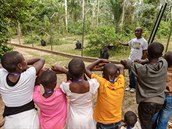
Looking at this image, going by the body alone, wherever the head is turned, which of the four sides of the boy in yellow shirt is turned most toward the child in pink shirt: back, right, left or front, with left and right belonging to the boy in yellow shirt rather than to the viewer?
left

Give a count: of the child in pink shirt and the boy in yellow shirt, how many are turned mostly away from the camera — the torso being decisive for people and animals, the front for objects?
2

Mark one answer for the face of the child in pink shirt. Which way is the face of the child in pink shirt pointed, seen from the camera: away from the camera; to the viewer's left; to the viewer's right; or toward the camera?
away from the camera

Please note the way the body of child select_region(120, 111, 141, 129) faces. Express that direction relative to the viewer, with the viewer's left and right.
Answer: facing away from the viewer

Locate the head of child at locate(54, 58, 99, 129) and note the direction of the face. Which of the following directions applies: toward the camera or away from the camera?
away from the camera

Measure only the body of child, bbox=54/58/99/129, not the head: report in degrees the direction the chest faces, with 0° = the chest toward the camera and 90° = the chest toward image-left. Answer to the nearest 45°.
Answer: approximately 180°

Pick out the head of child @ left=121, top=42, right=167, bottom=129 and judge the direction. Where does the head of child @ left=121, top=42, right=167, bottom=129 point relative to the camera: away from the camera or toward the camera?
away from the camera

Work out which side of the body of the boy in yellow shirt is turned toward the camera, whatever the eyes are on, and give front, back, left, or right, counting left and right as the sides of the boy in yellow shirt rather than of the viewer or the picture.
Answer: back

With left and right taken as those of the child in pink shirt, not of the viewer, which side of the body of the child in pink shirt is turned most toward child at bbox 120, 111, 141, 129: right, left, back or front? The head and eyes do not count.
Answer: right

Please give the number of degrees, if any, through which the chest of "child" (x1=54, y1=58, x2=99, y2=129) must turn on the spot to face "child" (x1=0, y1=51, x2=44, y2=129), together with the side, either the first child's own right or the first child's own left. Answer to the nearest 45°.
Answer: approximately 90° to the first child's own left

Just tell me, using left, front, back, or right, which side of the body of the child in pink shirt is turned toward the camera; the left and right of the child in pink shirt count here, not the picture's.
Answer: back
